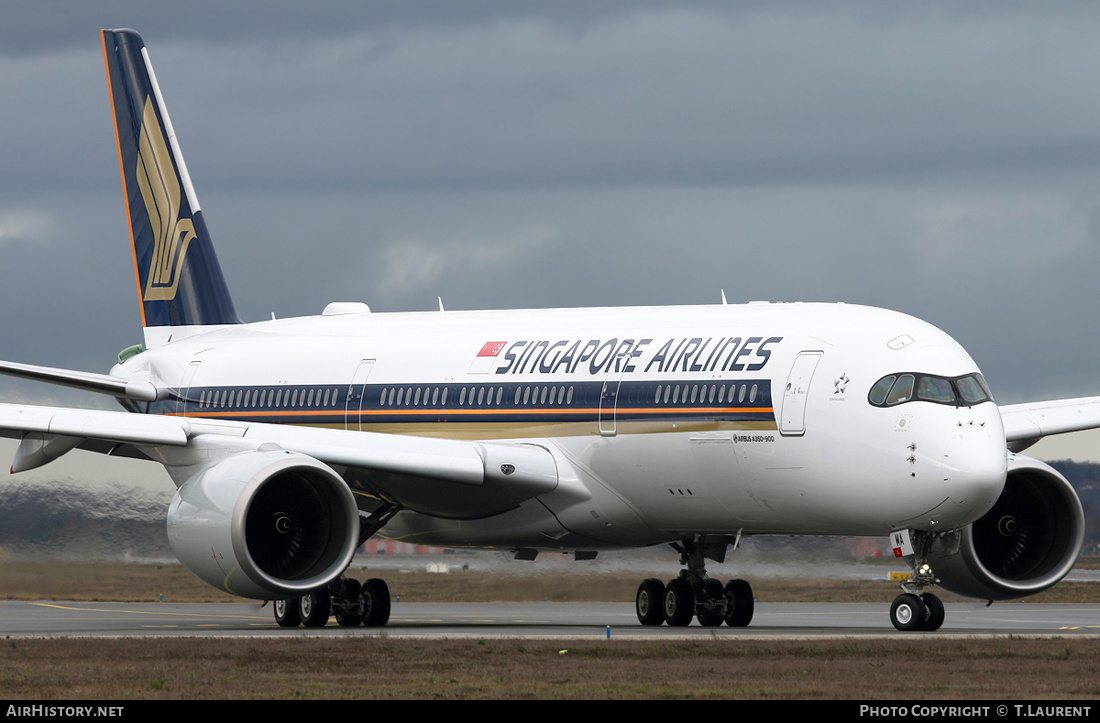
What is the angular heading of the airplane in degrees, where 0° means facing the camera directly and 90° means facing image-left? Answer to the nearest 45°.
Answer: approximately 315°
